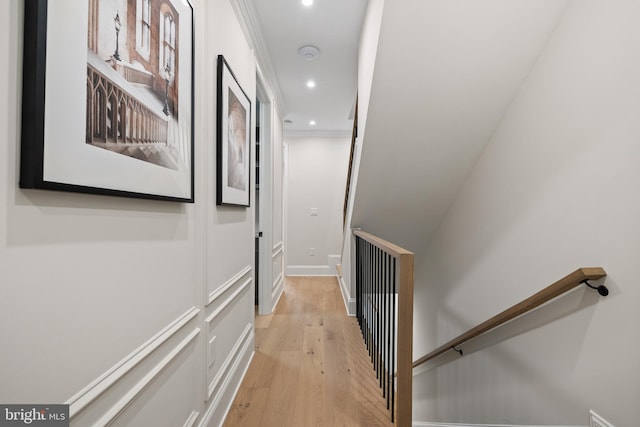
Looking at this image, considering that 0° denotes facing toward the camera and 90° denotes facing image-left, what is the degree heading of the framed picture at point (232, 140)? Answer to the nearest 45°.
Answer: approximately 270°

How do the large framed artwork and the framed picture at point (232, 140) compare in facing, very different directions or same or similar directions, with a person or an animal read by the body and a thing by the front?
same or similar directions

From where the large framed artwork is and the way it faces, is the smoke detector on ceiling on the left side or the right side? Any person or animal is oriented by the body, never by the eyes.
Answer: on its left

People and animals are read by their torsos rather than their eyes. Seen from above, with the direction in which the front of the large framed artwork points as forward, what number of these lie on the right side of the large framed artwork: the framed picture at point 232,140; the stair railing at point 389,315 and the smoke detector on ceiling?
0

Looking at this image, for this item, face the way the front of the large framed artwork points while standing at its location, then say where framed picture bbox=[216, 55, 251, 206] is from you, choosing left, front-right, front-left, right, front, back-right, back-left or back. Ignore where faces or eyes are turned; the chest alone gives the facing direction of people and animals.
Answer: left

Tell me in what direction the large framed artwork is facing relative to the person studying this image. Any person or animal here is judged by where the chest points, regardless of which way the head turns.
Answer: facing the viewer and to the right of the viewer

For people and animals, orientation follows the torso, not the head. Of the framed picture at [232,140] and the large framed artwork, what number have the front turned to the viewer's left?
0

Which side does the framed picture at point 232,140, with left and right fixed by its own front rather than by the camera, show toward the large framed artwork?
right
